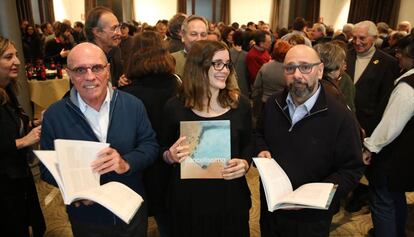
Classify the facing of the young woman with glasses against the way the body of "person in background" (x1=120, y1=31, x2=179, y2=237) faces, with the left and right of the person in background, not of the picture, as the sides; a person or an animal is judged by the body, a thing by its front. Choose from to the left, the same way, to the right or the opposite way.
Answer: the opposite way

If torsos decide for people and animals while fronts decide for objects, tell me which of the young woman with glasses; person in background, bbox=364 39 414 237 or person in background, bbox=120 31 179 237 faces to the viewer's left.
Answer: person in background, bbox=364 39 414 237

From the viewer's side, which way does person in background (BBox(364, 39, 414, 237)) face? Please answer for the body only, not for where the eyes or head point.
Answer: to the viewer's left

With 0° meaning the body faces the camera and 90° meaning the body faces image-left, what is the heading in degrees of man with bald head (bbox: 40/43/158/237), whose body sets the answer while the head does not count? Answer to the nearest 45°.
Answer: approximately 0°

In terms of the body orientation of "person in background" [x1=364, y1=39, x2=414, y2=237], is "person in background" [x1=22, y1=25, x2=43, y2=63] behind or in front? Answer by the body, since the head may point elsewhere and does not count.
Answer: in front

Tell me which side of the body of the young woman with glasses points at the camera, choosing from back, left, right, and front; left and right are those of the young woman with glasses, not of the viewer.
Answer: front

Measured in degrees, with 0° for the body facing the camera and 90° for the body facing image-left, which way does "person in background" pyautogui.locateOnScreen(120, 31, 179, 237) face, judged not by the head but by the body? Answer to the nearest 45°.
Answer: approximately 180°

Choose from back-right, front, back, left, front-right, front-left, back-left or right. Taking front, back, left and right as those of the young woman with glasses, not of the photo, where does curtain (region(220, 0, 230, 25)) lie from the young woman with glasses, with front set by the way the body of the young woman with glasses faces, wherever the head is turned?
back

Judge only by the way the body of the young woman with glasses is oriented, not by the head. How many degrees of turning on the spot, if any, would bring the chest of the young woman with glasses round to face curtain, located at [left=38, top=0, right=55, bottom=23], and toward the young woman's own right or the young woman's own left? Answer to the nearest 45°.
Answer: approximately 135° to the young woman's own right

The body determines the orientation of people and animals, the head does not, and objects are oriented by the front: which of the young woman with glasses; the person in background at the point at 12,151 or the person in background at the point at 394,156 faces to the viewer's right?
the person in background at the point at 12,151

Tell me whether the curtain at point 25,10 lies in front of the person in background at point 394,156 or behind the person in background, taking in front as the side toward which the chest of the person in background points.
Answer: in front

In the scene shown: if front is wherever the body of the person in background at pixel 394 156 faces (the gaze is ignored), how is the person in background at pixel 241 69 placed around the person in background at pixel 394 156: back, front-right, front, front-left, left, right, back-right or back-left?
front-right

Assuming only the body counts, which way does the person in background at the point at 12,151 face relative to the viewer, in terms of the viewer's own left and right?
facing to the right of the viewer
